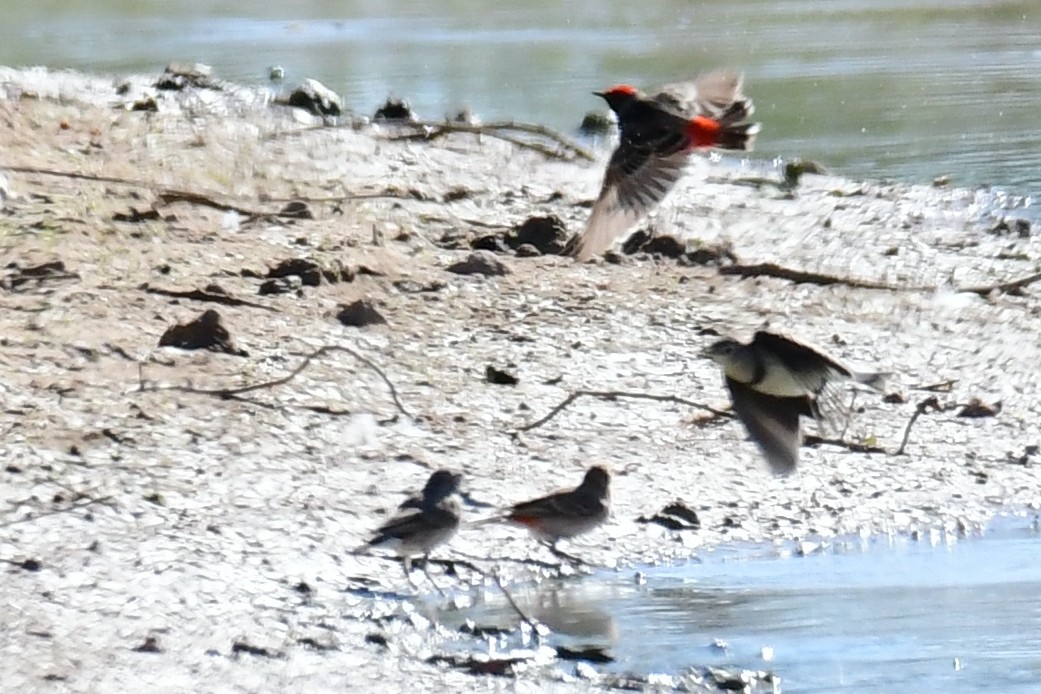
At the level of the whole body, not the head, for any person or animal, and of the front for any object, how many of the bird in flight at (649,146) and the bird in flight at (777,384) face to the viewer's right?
0

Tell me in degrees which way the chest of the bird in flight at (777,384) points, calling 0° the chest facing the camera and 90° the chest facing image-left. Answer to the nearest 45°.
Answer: approximately 90°

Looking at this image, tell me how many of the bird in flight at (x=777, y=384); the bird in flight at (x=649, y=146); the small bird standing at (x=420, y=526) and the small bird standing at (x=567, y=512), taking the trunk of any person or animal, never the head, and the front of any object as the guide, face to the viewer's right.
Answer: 2

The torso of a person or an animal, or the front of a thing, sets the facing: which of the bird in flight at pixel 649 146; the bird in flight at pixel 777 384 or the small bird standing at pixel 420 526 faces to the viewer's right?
the small bird standing

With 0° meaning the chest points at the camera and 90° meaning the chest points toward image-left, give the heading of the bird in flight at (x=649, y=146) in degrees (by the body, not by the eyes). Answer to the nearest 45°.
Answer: approximately 90°

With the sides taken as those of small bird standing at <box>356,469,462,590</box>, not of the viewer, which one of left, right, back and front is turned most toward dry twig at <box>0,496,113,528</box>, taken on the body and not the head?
back

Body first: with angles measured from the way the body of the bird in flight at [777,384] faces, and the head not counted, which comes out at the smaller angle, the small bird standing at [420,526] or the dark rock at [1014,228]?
the small bird standing

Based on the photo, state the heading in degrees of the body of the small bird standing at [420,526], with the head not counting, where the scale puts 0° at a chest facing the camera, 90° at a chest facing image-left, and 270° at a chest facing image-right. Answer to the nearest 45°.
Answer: approximately 270°

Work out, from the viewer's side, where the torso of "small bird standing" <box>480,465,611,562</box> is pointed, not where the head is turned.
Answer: to the viewer's right
